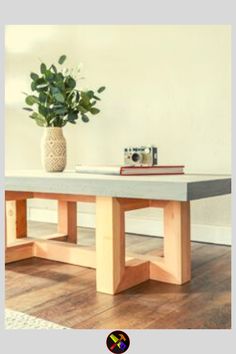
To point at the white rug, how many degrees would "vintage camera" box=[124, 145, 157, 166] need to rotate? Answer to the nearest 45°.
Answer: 0° — it already faces it

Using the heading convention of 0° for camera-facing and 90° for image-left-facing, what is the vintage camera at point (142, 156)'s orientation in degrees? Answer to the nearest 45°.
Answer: approximately 45°
